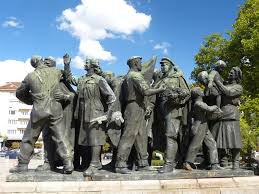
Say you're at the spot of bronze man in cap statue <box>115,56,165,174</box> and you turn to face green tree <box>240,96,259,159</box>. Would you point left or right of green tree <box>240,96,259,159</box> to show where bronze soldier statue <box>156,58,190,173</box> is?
right

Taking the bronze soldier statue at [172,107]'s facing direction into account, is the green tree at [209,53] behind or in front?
behind

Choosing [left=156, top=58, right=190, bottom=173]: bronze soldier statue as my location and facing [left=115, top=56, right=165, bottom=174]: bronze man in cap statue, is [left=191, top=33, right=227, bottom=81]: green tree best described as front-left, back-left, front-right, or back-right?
back-right

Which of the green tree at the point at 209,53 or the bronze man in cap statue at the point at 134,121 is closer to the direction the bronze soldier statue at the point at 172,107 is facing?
the bronze man in cap statue

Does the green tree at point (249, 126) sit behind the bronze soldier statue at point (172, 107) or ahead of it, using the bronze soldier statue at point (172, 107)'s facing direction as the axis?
behind

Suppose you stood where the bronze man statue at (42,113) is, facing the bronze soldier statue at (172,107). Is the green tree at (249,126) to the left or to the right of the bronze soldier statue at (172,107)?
left

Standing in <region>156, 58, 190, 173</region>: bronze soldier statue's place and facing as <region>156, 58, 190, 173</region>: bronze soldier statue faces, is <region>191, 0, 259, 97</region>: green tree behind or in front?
behind

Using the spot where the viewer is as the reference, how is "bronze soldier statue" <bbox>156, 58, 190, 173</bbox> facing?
facing the viewer and to the left of the viewer

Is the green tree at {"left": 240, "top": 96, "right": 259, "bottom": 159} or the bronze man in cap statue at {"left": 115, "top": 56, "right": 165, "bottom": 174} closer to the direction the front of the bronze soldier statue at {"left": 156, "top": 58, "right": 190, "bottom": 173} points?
the bronze man in cap statue

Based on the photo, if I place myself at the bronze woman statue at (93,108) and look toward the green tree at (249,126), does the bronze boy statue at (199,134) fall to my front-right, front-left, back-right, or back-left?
front-right

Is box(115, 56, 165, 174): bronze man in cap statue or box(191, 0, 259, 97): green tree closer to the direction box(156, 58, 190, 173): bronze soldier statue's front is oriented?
the bronze man in cap statue

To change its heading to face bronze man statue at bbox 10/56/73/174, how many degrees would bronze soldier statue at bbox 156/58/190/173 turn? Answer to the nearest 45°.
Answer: approximately 45° to its right

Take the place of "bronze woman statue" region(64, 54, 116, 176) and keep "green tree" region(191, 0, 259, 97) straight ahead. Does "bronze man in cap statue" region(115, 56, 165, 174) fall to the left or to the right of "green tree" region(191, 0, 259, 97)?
right

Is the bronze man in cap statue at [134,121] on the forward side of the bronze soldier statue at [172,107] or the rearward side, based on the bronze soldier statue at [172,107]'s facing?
on the forward side
